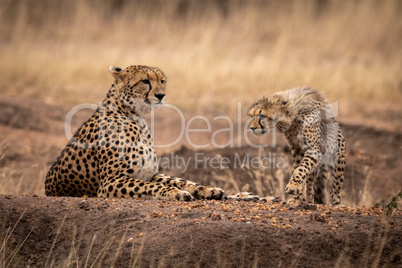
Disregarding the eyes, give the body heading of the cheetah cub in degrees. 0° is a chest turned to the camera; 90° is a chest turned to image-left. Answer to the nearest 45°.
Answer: approximately 45°

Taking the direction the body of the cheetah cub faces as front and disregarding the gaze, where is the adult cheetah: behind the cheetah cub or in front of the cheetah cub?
in front
